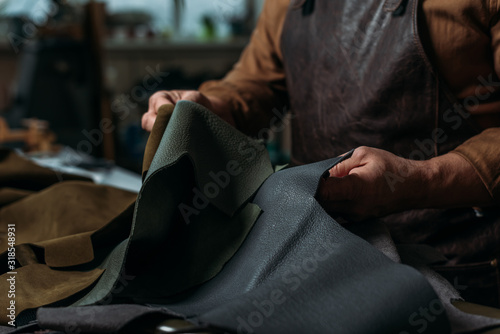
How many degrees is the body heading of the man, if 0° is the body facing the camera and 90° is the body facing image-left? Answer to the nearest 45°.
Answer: approximately 45°

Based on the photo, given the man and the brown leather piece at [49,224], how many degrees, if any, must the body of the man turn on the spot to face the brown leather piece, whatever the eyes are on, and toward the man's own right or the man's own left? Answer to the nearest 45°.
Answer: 0° — they already face it

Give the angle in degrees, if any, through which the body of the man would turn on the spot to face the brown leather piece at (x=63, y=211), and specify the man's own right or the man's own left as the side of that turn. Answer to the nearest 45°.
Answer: approximately 45° to the man's own right
